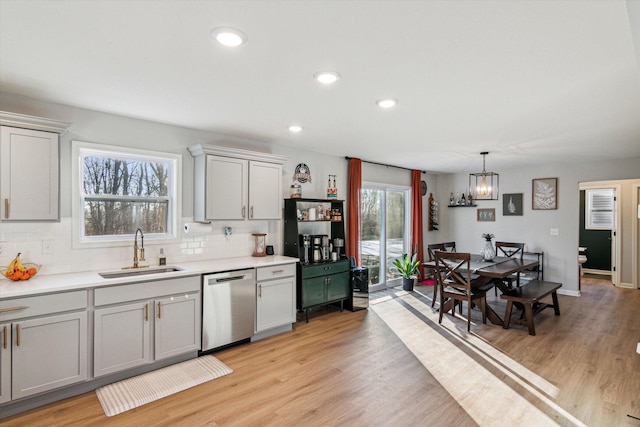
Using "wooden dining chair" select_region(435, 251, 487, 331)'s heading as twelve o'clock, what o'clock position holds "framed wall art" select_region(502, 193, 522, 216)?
The framed wall art is roughly at 11 o'clock from the wooden dining chair.

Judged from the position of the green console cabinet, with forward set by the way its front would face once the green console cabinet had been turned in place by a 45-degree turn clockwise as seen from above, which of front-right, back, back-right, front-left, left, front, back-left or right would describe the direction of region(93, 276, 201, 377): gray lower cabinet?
front-right

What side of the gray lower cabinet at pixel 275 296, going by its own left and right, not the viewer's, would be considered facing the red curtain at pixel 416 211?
left

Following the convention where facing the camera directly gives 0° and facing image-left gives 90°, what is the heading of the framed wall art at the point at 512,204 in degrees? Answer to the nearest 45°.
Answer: approximately 0°

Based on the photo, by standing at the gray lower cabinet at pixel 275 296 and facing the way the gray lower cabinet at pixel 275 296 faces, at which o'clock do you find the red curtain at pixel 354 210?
The red curtain is roughly at 9 o'clock from the gray lower cabinet.

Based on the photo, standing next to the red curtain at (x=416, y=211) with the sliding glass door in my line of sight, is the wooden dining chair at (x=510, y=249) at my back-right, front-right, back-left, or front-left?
back-left

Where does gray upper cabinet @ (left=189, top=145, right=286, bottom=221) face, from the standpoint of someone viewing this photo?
facing the viewer and to the right of the viewer

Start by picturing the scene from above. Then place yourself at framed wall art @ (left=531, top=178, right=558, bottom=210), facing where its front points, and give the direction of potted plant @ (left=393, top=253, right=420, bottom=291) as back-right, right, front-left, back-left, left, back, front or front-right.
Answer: front-right

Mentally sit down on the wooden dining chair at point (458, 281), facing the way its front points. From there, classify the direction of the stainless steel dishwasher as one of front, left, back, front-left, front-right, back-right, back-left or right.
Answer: back

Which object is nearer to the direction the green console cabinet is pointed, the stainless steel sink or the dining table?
the dining table
